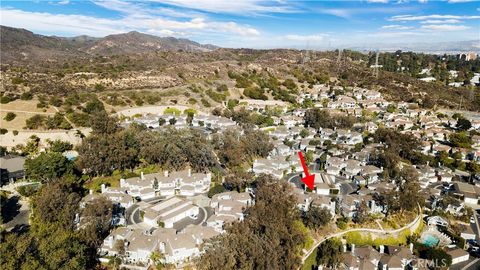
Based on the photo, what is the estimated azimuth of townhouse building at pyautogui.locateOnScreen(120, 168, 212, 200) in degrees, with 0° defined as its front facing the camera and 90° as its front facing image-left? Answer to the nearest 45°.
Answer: approximately 0°

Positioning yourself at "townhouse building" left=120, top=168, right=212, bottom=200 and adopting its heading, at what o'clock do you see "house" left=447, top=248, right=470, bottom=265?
"house" left=447, top=248, right=470, bottom=265 is roughly at 10 o'clock from "townhouse building" left=120, top=168, right=212, bottom=200.

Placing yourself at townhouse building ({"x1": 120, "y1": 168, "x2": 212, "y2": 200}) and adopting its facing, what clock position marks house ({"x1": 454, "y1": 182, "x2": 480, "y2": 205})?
house ({"x1": 454, "y1": 182, "x2": 480, "y2": 205}) is roughly at 9 o'clock from townhouse building ({"x1": 120, "y1": 168, "x2": 212, "y2": 200}).

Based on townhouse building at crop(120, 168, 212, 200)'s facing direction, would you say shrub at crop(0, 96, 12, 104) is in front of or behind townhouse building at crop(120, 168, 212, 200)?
behind

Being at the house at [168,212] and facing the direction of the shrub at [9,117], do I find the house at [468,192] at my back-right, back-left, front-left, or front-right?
back-right

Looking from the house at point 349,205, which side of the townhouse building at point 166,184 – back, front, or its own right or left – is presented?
left

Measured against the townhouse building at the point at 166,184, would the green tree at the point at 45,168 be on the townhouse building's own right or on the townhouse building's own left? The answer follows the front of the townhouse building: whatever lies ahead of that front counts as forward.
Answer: on the townhouse building's own right

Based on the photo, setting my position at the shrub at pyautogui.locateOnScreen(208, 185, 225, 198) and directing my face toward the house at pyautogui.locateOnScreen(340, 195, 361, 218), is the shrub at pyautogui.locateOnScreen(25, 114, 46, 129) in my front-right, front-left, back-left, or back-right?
back-left
